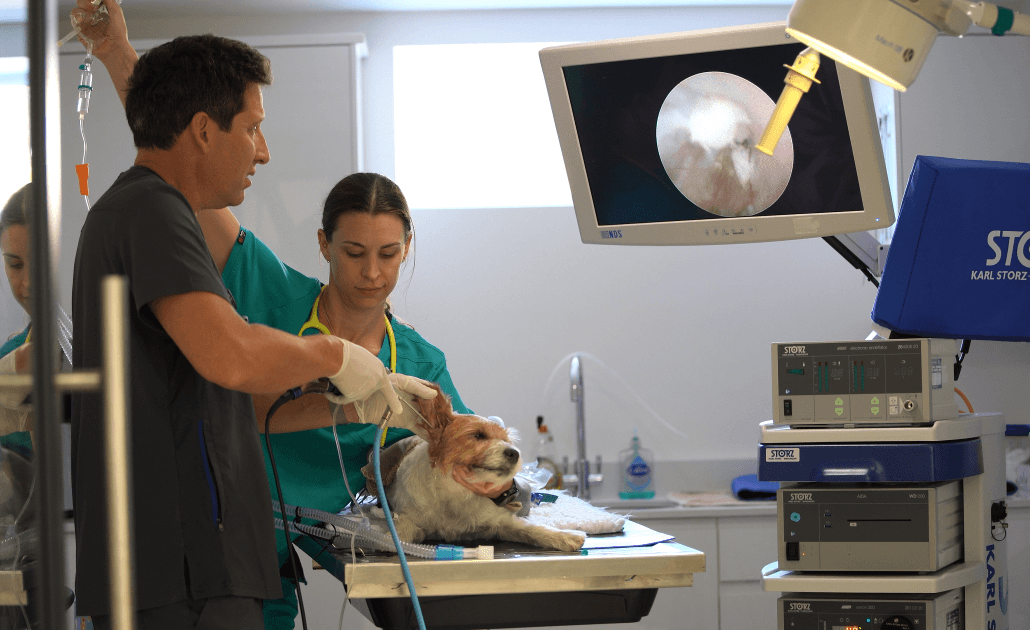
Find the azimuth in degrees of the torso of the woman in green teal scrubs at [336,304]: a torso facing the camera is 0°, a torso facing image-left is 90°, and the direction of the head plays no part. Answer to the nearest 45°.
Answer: approximately 0°

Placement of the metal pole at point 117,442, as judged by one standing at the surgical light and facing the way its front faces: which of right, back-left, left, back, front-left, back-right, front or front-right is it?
front-left

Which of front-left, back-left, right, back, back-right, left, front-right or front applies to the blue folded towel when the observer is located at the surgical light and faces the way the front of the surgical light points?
right

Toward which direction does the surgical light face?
to the viewer's left

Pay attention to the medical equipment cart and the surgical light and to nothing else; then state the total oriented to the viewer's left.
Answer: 1

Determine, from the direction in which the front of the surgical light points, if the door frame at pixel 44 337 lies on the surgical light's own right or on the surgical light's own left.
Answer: on the surgical light's own left

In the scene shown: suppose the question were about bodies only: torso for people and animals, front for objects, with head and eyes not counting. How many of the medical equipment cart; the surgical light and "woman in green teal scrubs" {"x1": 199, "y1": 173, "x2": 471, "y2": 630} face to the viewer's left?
1

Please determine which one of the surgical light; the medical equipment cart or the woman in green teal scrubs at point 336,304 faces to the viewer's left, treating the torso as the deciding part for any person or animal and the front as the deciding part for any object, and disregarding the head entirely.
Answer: the surgical light

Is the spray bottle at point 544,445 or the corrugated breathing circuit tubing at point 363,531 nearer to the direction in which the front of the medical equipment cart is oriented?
the corrugated breathing circuit tubing

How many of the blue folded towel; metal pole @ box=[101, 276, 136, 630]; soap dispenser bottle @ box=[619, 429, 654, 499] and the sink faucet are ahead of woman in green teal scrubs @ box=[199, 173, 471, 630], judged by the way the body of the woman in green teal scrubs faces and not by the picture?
1

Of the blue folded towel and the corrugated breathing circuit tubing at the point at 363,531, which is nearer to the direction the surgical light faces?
the corrugated breathing circuit tubing

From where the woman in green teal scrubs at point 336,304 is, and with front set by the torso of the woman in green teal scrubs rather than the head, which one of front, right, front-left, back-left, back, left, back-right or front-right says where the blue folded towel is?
back-left
